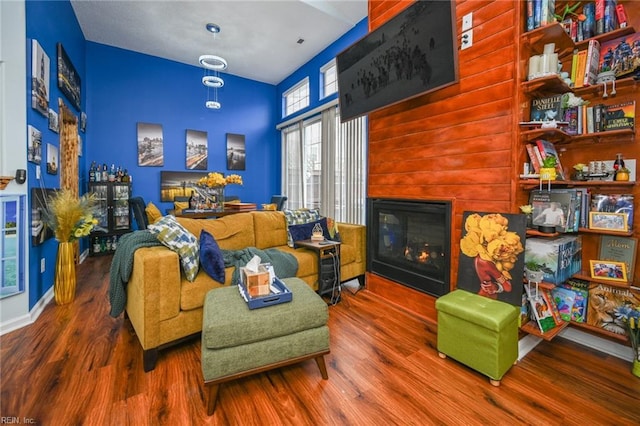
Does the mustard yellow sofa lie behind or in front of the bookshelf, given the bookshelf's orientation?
in front

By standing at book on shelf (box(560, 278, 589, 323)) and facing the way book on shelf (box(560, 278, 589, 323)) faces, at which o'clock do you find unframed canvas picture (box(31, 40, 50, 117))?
The unframed canvas picture is roughly at 2 o'clock from the book on shelf.

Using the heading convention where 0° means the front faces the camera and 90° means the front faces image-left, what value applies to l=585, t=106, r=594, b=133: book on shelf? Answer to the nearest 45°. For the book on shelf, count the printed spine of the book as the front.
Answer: approximately 0°

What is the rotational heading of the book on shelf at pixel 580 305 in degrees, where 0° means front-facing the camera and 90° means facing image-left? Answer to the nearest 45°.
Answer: approximately 0°

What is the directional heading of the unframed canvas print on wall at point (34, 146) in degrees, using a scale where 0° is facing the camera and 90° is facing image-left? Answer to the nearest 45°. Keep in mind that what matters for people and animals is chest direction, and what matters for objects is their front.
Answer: approximately 315°

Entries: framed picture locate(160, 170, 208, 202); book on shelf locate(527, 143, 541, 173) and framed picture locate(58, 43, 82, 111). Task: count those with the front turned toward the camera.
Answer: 2

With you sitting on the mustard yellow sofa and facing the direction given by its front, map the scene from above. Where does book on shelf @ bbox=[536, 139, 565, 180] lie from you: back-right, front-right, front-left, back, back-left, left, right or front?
front-left

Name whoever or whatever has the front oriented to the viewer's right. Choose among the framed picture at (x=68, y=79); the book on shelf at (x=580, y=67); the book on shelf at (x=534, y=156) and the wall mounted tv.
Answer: the framed picture

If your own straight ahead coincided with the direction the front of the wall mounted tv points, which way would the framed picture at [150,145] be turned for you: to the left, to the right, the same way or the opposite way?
to the left
